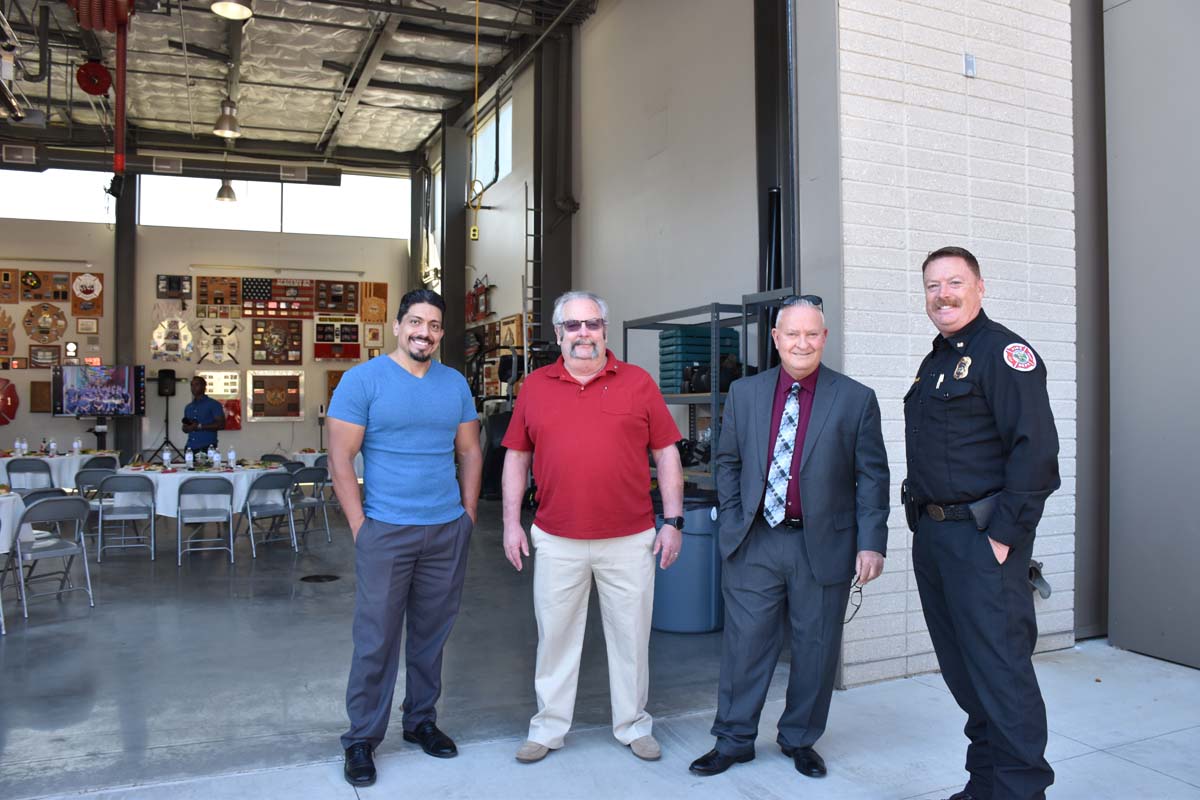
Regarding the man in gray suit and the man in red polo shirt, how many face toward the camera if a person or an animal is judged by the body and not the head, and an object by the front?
2

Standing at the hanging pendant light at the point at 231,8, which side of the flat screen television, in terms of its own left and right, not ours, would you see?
front

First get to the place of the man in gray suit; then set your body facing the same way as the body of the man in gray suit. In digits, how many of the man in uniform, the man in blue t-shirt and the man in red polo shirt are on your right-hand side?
2

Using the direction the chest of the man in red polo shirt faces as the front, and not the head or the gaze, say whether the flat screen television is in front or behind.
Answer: behind

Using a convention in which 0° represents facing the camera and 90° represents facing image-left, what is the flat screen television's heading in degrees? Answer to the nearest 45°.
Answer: approximately 0°

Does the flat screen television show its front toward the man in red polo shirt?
yes

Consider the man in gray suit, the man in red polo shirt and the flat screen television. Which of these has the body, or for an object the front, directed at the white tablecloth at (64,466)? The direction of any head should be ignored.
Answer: the flat screen television
